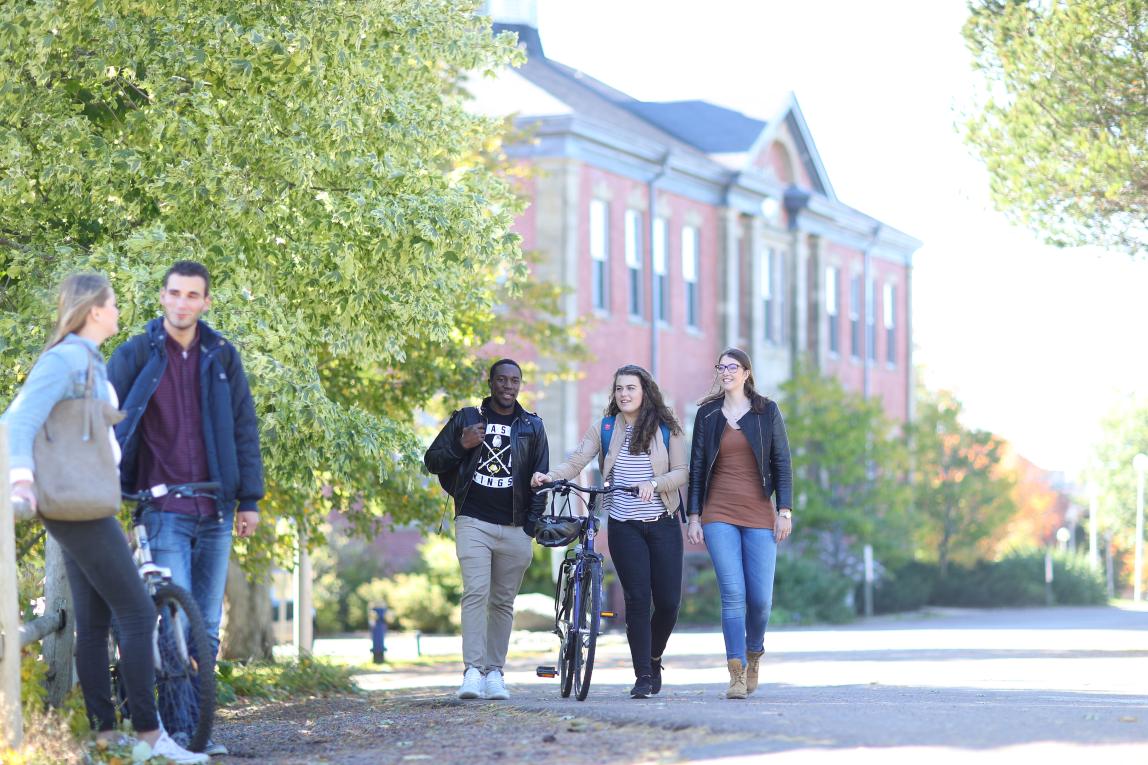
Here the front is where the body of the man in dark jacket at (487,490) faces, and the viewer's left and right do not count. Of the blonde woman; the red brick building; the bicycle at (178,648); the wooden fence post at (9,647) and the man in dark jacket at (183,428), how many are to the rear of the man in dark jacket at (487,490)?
1

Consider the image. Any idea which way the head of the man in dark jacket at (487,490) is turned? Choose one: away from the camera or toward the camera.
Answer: toward the camera

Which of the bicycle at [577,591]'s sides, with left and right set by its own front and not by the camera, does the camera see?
front

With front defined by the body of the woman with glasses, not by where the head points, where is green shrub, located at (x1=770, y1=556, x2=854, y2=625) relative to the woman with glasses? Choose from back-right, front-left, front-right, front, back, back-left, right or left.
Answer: back

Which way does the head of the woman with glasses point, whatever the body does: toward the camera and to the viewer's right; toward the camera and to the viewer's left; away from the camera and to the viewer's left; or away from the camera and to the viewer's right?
toward the camera and to the viewer's left

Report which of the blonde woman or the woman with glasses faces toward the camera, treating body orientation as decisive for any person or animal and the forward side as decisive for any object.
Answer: the woman with glasses

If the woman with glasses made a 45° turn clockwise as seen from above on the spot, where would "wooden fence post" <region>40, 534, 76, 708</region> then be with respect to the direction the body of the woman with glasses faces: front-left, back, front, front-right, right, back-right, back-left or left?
front

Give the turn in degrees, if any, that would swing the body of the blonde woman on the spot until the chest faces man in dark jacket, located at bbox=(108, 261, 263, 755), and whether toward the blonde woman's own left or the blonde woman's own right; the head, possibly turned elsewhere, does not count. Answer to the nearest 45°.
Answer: approximately 45° to the blonde woman's own left

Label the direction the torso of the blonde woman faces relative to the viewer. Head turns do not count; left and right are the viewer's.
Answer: facing to the right of the viewer

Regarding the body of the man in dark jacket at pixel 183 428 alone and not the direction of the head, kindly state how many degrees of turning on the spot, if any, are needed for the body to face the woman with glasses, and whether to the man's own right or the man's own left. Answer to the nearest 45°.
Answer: approximately 135° to the man's own left

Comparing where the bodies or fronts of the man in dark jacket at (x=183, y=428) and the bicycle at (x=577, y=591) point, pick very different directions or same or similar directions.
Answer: same or similar directions

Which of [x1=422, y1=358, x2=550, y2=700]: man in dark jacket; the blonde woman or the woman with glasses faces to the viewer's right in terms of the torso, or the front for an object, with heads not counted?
the blonde woman

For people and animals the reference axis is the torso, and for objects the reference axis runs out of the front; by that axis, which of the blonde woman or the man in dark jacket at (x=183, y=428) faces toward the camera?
the man in dark jacket

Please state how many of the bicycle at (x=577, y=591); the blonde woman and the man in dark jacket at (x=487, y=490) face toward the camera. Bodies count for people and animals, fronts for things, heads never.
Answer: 2

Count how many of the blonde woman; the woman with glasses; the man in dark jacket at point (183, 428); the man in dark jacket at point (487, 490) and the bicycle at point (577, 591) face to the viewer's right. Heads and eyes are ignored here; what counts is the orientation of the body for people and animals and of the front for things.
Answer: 1

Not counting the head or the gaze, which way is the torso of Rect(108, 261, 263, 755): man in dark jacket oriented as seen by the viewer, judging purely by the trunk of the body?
toward the camera

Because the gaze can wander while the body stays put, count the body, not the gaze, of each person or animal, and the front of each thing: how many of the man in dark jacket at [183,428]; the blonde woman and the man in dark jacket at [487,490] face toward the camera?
2

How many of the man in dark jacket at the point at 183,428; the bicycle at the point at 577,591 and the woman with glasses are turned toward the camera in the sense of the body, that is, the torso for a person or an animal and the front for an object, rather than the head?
3
